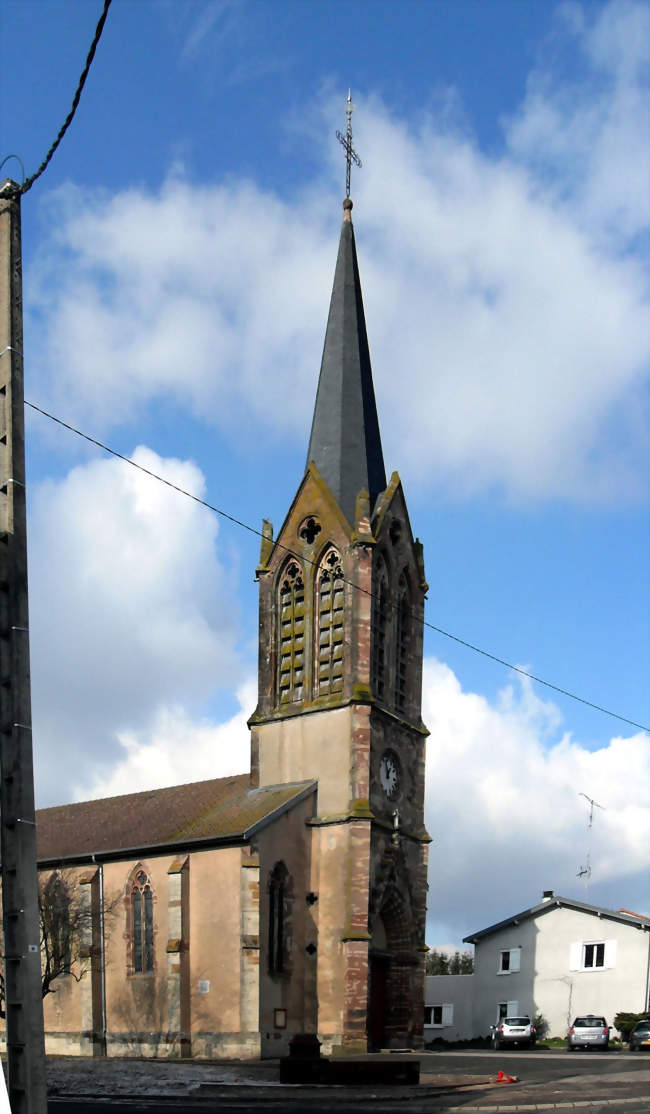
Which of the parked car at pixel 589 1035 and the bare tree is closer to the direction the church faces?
the parked car

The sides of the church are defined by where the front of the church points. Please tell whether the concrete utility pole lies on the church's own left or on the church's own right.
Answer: on the church's own right

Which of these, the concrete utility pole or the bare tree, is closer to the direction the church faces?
the concrete utility pole

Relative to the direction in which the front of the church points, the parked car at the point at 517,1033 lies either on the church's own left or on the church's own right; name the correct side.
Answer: on the church's own left

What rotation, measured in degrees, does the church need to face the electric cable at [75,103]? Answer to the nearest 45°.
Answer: approximately 45° to its right

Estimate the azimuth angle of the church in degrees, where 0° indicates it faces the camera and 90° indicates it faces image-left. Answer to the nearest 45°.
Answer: approximately 315°
